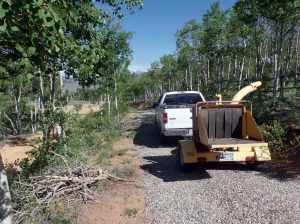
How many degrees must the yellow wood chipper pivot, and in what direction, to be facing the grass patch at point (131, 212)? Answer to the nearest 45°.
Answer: approximately 135° to its left

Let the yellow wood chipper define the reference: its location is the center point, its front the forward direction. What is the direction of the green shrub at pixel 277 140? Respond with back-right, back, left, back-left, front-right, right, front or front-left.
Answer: front-right

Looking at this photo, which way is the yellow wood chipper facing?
away from the camera

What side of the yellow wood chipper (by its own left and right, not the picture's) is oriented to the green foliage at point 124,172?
left

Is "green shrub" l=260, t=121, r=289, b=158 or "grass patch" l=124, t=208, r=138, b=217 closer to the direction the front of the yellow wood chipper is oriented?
the green shrub
